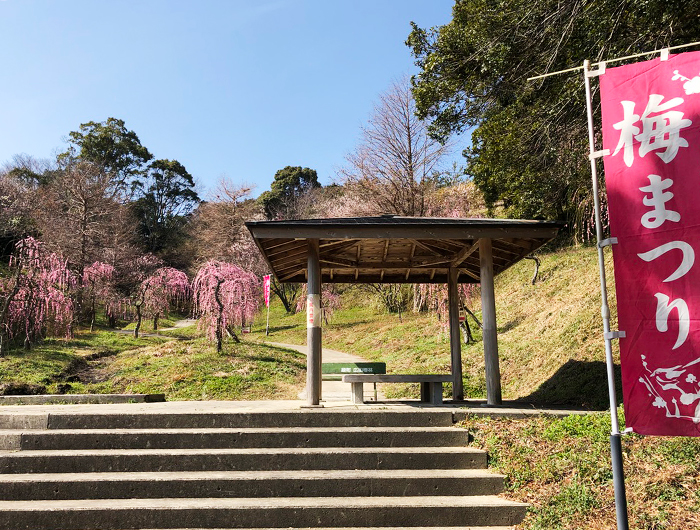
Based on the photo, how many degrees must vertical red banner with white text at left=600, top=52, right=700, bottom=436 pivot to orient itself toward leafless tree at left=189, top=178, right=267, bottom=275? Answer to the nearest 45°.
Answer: approximately 135° to its right

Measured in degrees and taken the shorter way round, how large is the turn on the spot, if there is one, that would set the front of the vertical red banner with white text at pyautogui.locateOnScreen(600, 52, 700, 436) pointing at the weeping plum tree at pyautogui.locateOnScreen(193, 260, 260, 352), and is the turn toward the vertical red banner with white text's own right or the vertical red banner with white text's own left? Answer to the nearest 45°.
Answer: approximately 135° to the vertical red banner with white text's own right

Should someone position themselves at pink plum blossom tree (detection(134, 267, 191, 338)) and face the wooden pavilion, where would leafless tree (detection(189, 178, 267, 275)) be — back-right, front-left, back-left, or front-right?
back-left

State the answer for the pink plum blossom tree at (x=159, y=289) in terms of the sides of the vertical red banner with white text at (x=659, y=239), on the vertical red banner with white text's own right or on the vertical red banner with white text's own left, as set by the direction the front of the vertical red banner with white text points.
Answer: on the vertical red banner with white text's own right

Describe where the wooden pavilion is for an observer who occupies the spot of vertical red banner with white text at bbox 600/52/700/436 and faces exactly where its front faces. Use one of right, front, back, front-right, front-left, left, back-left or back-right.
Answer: back-right

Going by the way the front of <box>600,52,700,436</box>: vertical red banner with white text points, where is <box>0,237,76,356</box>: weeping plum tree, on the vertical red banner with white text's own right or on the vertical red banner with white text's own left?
on the vertical red banner with white text's own right

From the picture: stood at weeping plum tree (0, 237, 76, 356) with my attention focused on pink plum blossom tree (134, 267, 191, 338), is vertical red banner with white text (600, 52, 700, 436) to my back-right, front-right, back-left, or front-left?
back-right

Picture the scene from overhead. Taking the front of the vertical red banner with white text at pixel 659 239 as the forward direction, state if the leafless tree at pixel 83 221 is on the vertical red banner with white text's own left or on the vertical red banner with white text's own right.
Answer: on the vertical red banner with white text's own right

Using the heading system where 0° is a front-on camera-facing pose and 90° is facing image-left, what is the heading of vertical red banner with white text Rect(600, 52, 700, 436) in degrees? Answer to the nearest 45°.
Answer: approximately 0°
